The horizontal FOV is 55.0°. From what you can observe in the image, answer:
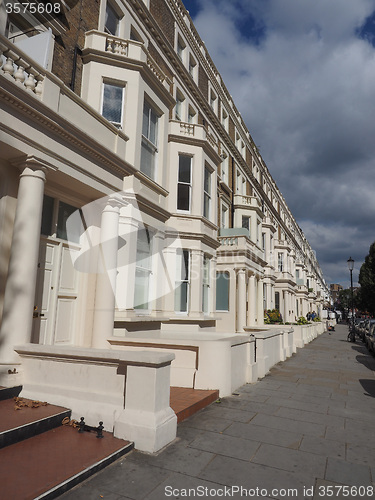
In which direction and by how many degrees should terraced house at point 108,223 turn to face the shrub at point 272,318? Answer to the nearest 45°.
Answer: approximately 90° to its left

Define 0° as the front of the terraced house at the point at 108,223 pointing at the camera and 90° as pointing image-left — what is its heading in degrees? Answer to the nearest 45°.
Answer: approximately 315°
